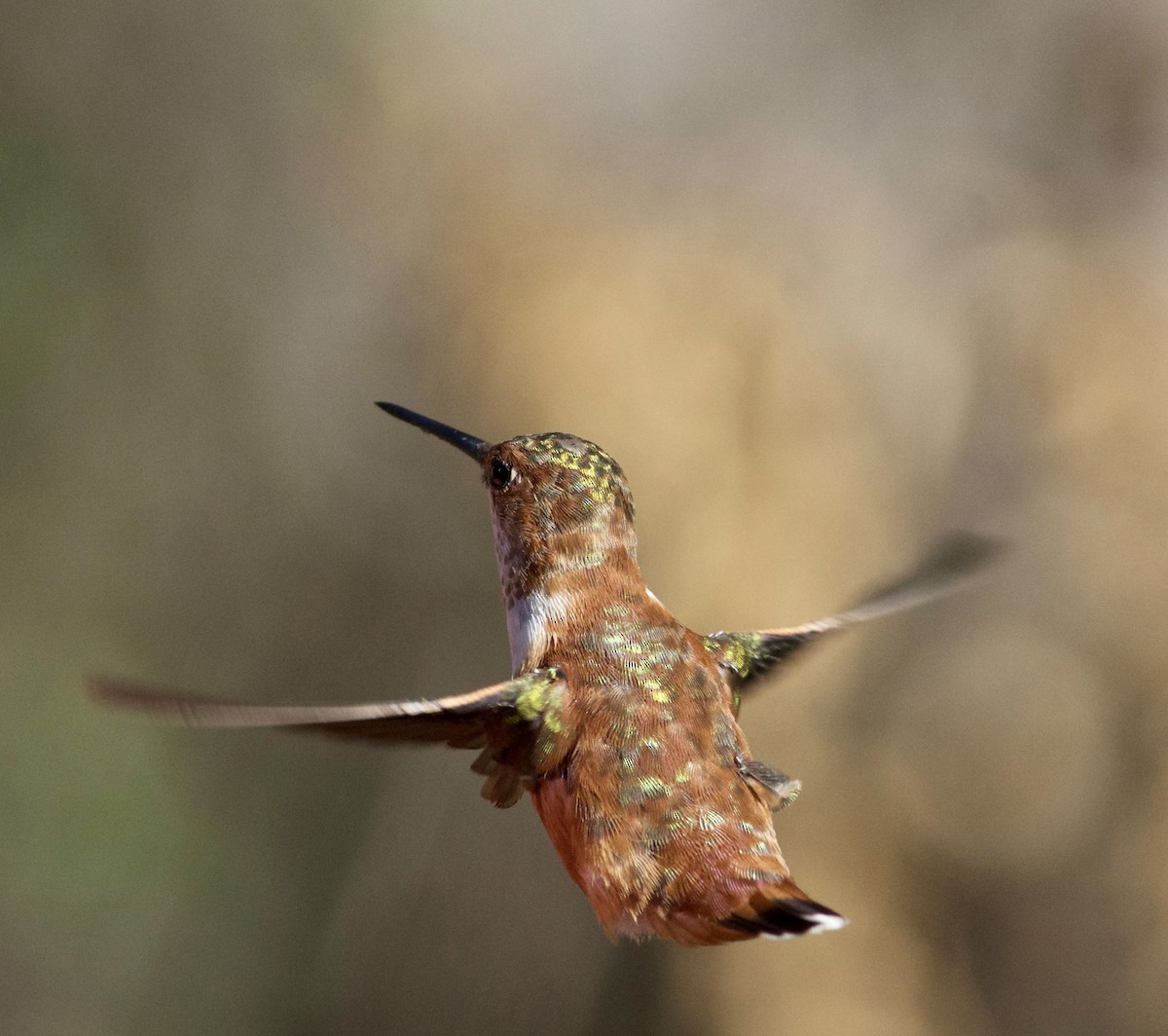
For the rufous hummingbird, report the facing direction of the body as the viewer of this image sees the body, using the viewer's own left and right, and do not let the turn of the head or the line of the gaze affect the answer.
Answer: facing away from the viewer and to the left of the viewer
